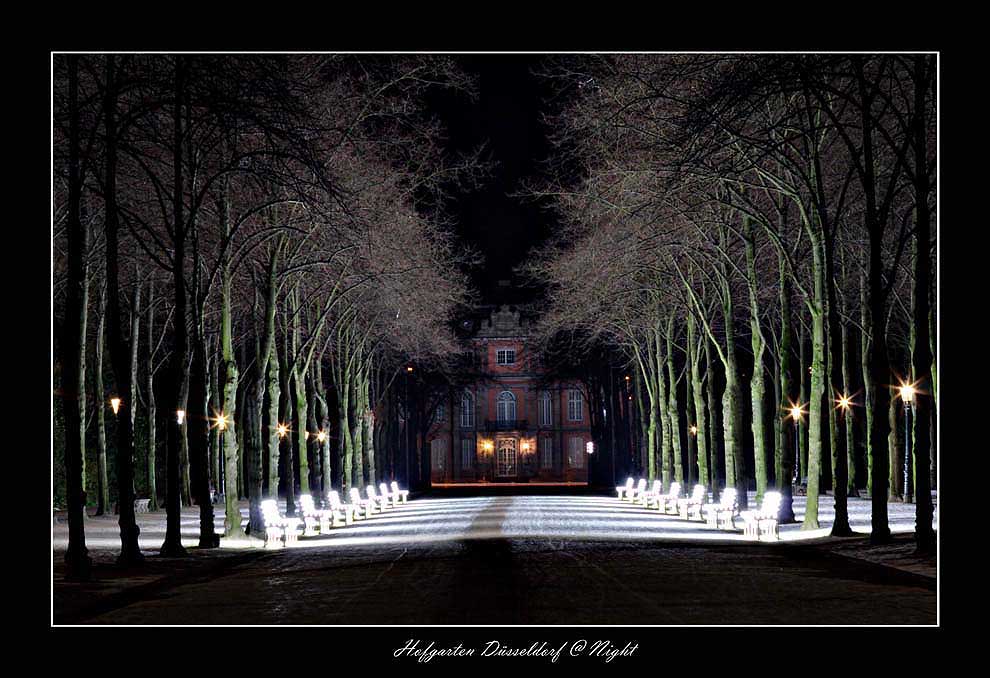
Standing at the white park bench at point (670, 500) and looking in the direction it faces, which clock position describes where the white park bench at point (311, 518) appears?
the white park bench at point (311, 518) is roughly at 10 o'clock from the white park bench at point (670, 500).

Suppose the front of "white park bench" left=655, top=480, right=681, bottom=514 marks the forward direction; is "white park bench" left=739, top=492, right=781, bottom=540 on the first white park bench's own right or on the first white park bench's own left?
on the first white park bench's own left

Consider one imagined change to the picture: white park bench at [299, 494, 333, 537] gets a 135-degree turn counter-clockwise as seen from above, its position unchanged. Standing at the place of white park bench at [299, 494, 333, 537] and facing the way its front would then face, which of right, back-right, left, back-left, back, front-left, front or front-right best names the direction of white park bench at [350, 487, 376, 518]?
front-right

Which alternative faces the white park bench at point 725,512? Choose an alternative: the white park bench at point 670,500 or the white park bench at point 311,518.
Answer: the white park bench at point 311,518

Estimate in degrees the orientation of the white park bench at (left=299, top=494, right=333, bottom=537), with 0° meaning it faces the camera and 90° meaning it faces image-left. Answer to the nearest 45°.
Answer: approximately 270°

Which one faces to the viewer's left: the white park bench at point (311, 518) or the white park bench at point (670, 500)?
the white park bench at point (670, 500)

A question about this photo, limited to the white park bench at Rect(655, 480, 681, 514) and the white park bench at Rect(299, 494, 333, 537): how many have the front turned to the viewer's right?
1

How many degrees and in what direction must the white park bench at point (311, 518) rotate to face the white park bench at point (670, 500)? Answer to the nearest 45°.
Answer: approximately 45° to its left

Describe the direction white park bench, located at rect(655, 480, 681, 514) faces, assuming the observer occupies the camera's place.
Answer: facing to the left of the viewer

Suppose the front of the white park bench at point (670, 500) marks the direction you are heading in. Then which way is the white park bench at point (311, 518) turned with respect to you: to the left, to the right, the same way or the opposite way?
the opposite way

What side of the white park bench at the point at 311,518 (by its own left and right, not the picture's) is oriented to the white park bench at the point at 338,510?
left

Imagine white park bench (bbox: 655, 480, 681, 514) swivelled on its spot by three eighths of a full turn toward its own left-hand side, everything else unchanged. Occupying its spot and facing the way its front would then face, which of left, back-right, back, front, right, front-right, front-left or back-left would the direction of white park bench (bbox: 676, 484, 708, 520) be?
front-right
